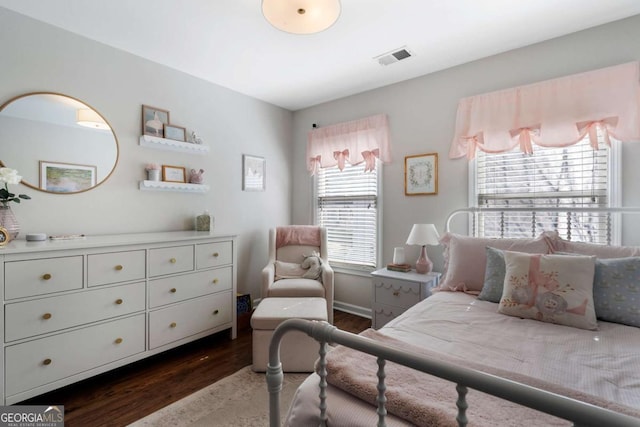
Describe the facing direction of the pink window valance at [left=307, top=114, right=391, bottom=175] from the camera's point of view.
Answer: facing the viewer and to the left of the viewer

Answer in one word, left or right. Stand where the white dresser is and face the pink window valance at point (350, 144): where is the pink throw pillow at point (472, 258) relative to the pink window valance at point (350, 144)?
right

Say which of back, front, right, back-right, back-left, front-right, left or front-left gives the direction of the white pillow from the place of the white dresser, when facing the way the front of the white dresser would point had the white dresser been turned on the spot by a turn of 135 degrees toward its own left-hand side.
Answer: right

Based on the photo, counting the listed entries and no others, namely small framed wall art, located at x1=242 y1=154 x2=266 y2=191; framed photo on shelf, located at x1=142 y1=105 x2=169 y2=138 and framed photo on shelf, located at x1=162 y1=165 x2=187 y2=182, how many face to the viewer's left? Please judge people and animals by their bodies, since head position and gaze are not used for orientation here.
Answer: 0

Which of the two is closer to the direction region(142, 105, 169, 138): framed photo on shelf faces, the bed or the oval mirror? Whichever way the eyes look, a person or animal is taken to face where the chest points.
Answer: the bed

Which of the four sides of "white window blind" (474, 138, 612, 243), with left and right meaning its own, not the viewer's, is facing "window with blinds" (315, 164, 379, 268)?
right

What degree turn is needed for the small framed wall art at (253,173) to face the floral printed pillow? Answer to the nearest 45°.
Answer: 0° — it already faces it

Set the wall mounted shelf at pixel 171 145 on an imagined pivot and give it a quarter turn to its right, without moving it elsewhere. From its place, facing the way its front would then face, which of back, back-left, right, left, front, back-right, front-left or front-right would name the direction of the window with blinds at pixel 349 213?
back-left

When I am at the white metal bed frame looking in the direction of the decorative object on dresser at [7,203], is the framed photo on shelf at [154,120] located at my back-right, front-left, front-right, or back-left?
front-right

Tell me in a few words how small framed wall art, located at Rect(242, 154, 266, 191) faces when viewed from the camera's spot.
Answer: facing the viewer and to the right of the viewer

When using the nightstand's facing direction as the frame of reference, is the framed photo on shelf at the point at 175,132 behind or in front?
in front

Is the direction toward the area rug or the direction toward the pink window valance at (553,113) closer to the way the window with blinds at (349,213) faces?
the area rug

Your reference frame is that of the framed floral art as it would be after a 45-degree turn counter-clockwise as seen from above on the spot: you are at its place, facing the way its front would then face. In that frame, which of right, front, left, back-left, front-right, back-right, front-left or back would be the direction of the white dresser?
front-right

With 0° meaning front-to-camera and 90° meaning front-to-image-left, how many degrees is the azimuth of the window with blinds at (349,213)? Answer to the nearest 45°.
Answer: approximately 45°

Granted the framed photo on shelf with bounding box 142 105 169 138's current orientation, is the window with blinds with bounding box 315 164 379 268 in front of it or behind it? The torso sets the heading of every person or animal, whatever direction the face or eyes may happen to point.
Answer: in front

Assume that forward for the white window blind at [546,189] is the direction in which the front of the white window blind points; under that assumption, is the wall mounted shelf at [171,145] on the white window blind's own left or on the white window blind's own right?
on the white window blind's own right

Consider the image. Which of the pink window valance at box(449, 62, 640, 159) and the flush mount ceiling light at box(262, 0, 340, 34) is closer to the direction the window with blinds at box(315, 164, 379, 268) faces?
the flush mount ceiling light

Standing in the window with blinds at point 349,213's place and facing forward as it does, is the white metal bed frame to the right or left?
on its left

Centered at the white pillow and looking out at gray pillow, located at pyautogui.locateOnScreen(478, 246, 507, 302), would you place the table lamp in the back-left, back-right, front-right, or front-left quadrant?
front-left
